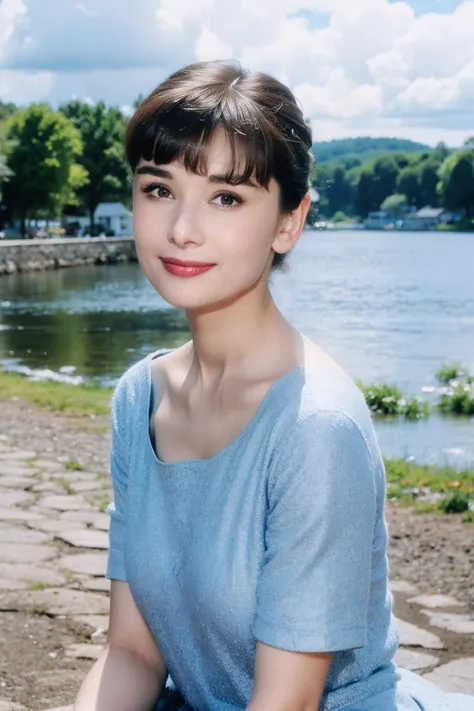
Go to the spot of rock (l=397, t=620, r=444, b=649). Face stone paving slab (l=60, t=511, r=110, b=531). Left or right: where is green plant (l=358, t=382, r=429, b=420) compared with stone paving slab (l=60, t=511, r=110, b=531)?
right

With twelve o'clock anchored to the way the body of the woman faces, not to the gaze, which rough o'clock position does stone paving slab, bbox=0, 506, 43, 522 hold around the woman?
The stone paving slab is roughly at 4 o'clock from the woman.

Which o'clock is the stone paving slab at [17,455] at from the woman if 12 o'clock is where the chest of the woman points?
The stone paving slab is roughly at 4 o'clock from the woman.

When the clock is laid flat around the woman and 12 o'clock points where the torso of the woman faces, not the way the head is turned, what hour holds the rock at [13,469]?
The rock is roughly at 4 o'clock from the woman.

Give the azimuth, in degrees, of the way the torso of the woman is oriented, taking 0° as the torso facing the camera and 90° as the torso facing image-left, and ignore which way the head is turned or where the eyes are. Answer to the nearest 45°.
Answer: approximately 45°

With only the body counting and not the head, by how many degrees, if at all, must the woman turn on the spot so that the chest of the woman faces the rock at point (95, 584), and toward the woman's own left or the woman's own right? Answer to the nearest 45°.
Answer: approximately 135° to the woman's own right

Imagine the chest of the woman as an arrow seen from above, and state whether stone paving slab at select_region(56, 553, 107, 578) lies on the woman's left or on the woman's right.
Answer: on the woman's right

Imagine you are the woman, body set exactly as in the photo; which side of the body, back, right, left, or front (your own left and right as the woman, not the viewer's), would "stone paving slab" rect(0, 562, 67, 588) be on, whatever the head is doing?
right

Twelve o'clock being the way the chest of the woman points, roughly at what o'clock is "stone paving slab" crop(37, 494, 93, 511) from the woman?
The stone paving slab is roughly at 4 o'clock from the woman.

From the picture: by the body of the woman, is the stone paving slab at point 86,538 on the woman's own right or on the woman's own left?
on the woman's own right
